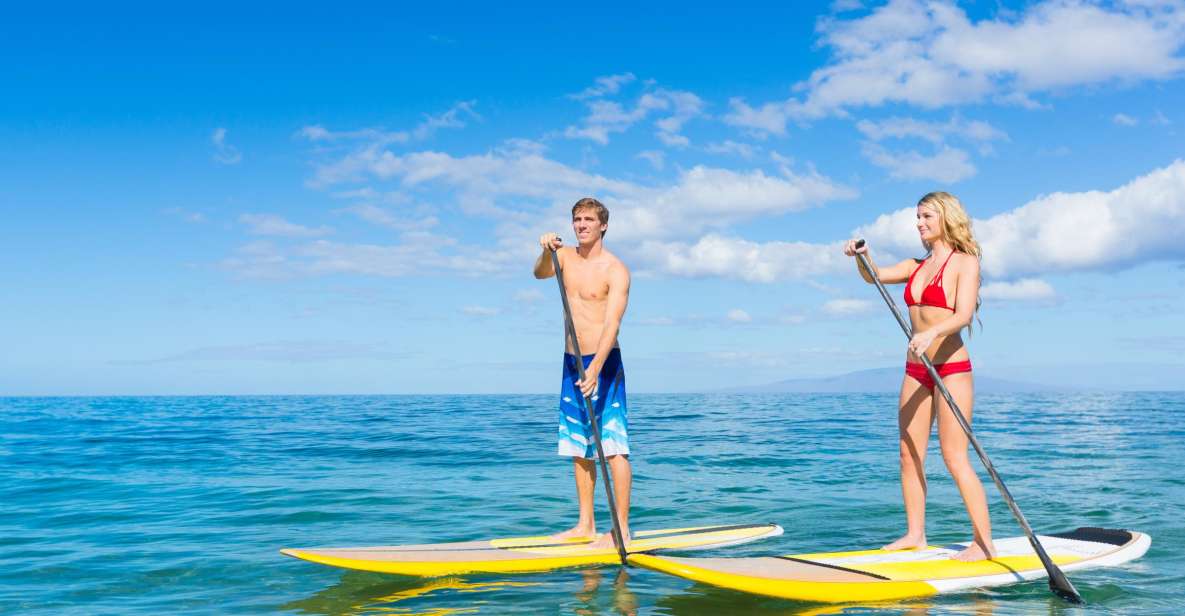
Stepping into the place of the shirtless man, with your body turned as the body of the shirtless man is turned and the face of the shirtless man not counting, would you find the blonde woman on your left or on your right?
on your left

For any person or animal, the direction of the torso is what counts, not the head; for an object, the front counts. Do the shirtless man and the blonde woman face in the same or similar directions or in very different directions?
same or similar directions

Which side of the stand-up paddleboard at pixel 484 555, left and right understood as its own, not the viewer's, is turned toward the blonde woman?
back

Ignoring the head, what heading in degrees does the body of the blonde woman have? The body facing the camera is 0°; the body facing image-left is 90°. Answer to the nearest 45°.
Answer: approximately 45°

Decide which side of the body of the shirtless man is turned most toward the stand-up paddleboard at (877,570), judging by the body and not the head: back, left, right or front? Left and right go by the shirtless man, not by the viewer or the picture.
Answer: left

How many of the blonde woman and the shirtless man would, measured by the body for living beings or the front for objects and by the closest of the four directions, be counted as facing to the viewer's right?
0

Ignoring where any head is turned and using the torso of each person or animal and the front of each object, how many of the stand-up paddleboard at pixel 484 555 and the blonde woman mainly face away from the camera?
0

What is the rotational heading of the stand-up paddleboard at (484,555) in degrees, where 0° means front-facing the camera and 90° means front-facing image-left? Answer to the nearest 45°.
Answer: approximately 90°
